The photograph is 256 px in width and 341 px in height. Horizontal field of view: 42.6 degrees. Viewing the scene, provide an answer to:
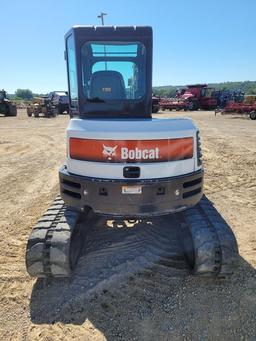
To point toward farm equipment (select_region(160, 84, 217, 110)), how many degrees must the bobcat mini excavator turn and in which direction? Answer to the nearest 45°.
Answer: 0° — it already faces it

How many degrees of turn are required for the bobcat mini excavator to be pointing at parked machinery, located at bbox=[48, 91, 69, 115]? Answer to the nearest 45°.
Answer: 0° — it already faces it

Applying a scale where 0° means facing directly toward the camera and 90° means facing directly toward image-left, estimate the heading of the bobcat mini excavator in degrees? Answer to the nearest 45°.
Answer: approximately 180°

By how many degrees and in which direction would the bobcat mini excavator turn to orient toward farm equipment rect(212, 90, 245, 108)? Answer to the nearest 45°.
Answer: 0° — it already faces it

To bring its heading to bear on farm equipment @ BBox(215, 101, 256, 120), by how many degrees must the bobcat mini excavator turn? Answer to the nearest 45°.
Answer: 0° — it already faces it
